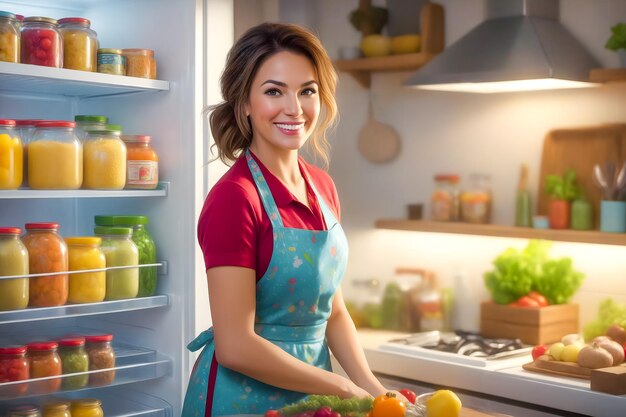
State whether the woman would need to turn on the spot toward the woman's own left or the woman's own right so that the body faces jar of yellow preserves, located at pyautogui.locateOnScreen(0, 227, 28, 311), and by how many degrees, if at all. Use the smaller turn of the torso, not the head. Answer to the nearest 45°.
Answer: approximately 135° to the woman's own right

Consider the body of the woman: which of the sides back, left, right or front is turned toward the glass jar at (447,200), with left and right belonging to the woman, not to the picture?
left

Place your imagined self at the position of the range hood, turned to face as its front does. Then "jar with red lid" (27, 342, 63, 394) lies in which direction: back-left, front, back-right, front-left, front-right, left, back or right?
front

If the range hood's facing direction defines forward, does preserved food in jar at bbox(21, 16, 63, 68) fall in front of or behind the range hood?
in front

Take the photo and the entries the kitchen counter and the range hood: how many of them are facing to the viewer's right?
0

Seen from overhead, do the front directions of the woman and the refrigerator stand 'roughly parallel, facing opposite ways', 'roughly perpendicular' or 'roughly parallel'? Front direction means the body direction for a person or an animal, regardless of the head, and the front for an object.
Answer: roughly parallel

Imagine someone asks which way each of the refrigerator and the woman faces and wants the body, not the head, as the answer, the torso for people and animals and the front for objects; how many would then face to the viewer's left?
0

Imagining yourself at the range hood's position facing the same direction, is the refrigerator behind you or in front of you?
in front

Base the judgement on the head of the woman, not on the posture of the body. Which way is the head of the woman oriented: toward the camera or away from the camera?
toward the camera

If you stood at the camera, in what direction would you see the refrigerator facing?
facing the viewer and to the right of the viewer

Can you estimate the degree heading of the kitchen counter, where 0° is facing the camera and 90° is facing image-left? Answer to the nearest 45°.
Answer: approximately 45°

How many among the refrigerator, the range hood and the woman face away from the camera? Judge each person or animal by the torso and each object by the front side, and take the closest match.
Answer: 0

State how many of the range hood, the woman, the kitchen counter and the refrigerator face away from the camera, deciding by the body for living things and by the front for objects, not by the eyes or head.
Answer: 0

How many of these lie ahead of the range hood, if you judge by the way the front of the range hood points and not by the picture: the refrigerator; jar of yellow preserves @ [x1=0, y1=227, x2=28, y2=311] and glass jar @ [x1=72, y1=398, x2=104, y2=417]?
3
